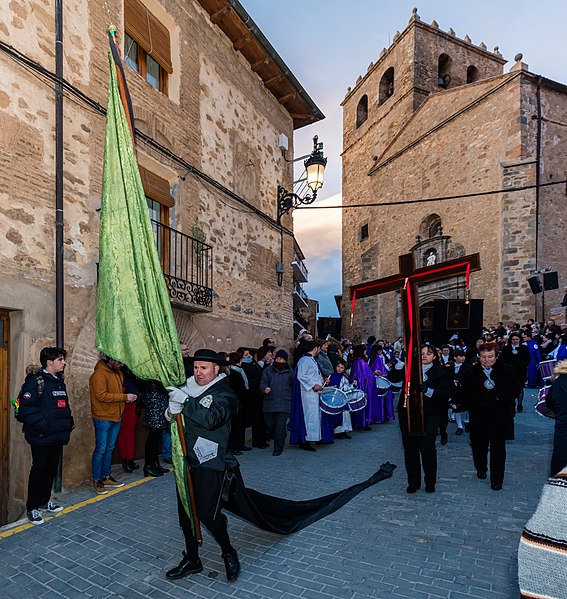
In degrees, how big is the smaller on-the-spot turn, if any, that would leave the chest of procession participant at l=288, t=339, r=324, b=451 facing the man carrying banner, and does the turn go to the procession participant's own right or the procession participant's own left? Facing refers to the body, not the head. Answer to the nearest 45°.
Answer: approximately 90° to the procession participant's own right

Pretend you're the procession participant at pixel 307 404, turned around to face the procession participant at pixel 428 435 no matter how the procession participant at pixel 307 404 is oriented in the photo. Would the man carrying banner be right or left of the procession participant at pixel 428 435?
right

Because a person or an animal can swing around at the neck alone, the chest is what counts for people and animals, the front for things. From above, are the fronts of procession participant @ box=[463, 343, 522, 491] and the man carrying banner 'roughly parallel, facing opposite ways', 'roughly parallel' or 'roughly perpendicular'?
roughly parallel

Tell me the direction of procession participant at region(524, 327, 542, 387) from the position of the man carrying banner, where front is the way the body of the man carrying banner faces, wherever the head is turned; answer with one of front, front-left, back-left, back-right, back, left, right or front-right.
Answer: back

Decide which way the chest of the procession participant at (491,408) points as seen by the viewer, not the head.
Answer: toward the camera

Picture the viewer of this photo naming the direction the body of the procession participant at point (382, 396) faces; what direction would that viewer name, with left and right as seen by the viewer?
facing the viewer and to the right of the viewer

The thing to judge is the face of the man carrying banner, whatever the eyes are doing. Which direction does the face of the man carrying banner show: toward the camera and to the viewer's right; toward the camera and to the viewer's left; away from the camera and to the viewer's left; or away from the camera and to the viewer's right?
toward the camera and to the viewer's left

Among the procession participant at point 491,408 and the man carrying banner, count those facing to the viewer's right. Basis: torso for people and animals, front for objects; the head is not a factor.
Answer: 0

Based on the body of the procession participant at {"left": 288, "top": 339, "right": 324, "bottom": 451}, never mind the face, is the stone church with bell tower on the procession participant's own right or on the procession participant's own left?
on the procession participant's own left

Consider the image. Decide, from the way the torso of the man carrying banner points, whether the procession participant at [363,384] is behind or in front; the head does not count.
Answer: behind

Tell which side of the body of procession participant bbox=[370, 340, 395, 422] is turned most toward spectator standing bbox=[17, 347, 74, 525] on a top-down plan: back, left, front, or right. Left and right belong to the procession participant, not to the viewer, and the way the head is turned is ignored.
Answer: right
